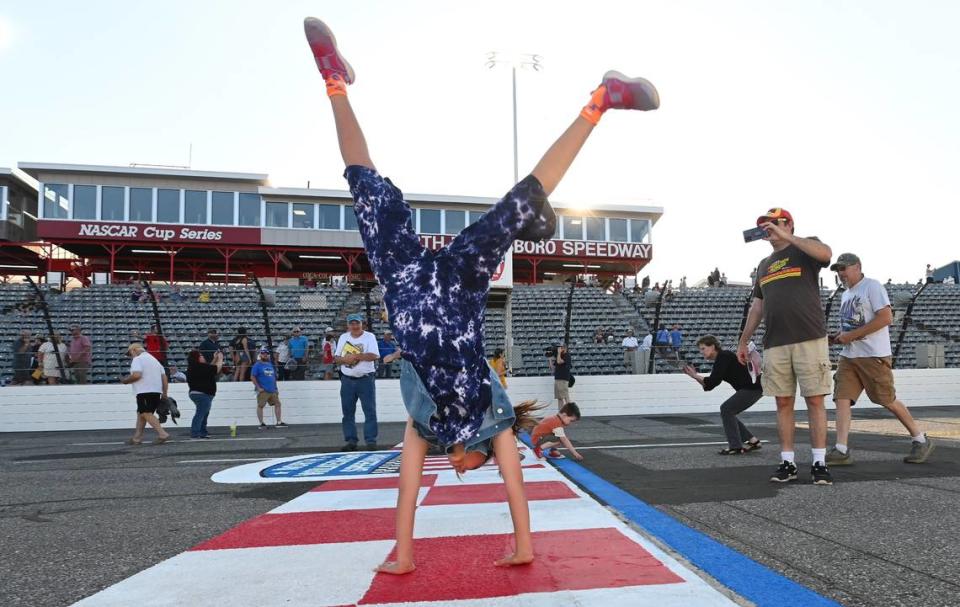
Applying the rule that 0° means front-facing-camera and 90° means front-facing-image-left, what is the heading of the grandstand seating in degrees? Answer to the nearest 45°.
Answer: approximately 0°

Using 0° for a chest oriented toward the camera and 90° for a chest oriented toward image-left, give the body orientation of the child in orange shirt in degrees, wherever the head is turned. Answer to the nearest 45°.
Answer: approximately 270°

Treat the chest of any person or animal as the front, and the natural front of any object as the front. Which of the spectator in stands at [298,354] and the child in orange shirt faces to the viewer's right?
the child in orange shirt

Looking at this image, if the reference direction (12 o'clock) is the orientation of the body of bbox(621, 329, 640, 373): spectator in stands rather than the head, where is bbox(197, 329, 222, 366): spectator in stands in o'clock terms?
bbox(197, 329, 222, 366): spectator in stands is roughly at 2 o'clock from bbox(621, 329, 640, 373): spectator in stands.

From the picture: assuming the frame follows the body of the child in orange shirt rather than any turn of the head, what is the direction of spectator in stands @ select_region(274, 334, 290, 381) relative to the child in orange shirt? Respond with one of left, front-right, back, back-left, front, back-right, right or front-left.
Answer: back-left

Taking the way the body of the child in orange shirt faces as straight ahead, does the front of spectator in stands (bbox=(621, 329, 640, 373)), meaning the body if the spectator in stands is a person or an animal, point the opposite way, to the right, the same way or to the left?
to the right

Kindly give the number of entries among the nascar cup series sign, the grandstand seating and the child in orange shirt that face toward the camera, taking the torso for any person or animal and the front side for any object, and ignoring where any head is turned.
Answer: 2

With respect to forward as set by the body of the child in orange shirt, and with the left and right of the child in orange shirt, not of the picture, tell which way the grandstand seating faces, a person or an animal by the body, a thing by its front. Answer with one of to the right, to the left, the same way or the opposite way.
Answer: to the right

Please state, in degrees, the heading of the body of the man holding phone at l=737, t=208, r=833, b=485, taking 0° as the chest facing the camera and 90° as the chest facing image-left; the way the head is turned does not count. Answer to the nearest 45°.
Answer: approximately 45°
